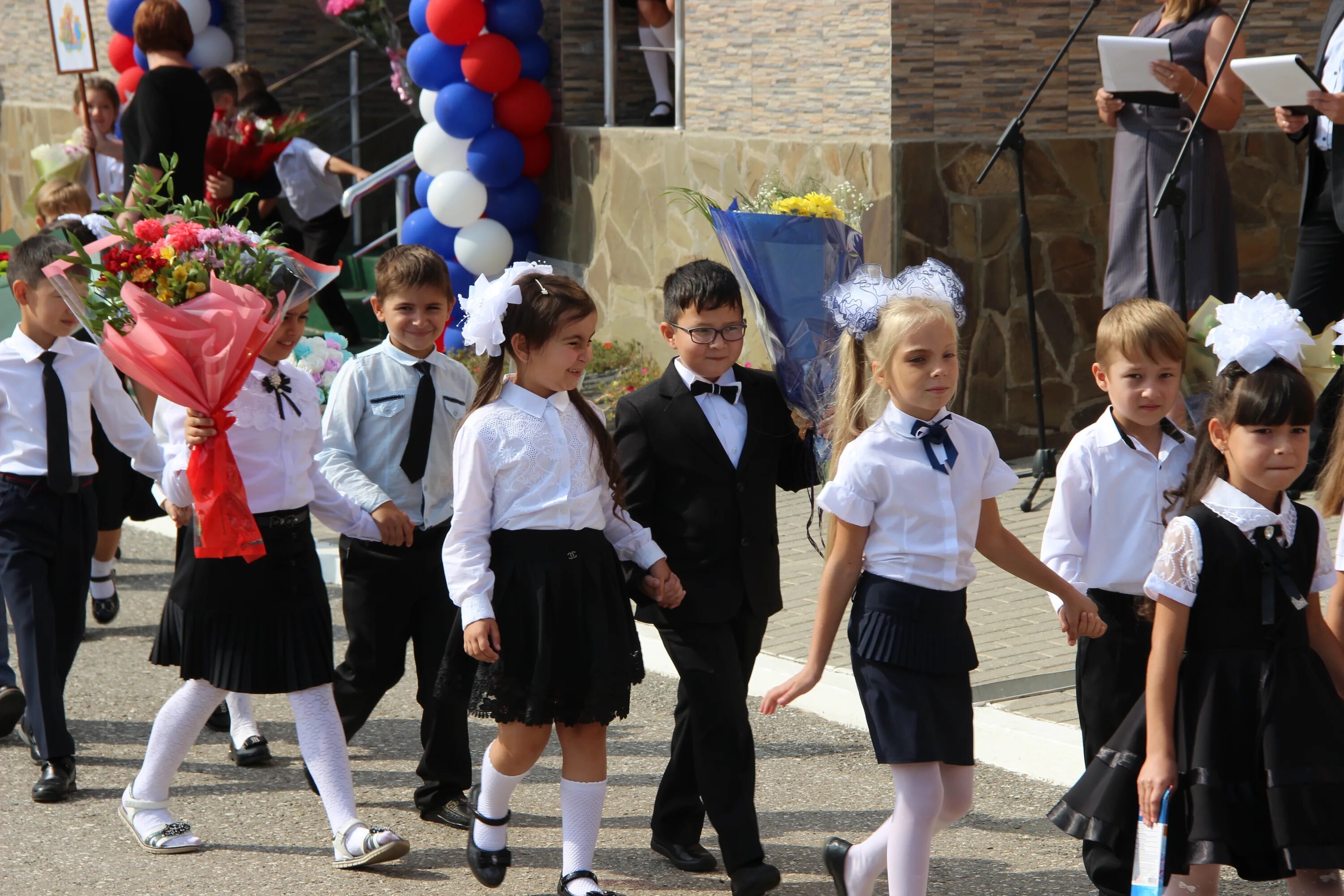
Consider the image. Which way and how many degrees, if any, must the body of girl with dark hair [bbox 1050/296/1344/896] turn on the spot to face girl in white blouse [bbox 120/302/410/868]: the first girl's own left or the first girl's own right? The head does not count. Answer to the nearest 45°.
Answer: approximately 135° to the first girl's own right

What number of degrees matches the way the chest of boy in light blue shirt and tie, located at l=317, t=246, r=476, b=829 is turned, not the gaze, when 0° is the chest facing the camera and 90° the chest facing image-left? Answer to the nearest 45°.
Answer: approximately 315°

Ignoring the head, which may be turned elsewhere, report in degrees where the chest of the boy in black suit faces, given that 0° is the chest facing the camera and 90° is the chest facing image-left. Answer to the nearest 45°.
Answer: approximately 315°

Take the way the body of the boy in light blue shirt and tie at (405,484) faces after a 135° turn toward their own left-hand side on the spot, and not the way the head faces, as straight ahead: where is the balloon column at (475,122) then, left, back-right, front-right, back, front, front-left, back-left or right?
front
